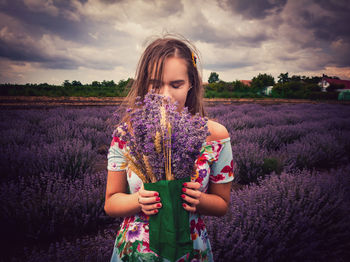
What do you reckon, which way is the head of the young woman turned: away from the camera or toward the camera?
toward the camera

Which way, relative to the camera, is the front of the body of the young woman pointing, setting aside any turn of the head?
toward the camera
